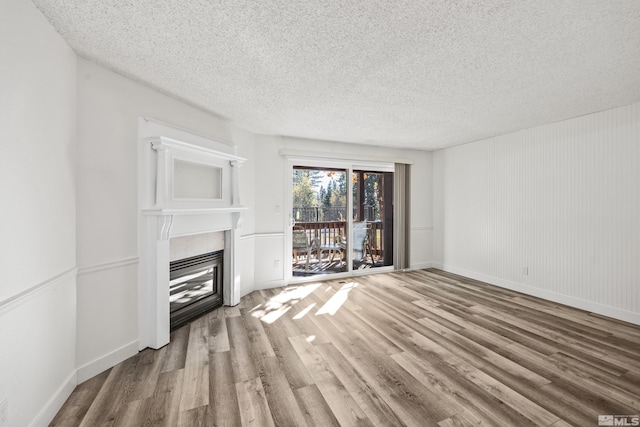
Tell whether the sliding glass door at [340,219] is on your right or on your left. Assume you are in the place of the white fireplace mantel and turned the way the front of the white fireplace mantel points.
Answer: on your left

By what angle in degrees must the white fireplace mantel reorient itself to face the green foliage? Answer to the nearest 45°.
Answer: approximately 90° to its left

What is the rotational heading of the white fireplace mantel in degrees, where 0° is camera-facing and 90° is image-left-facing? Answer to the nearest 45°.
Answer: approximately 315°
